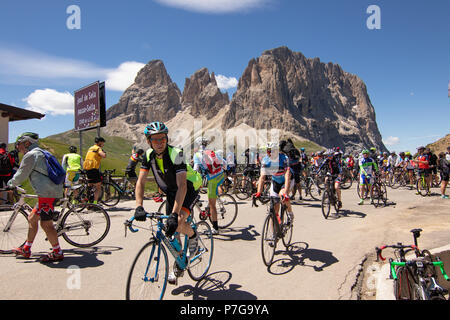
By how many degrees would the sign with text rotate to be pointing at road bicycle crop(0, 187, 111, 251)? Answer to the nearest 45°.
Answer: approximately 45° to its left

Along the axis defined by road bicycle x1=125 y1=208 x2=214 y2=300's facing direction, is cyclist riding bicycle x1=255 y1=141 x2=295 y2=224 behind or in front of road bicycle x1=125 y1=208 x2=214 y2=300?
behind

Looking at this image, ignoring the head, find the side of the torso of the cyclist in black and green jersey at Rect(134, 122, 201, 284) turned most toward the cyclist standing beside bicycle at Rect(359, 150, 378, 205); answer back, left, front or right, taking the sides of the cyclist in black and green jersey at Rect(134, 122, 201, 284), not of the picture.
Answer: back

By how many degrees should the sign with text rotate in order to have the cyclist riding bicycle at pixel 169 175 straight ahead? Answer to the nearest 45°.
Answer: approximately 45° to its left

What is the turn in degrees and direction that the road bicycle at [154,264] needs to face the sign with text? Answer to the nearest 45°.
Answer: approximately 135° to its right

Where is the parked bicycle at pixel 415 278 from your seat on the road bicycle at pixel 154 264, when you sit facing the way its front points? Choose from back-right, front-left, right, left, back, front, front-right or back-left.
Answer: back-left

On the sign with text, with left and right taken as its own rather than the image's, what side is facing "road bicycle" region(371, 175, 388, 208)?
left

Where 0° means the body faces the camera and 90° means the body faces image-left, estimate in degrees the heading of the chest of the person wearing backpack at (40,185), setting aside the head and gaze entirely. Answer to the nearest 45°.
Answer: approximately 90°
